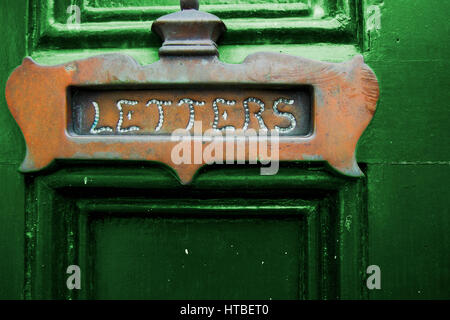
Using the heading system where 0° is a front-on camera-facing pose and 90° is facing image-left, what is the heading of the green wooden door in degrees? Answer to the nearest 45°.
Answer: approximately 0°
